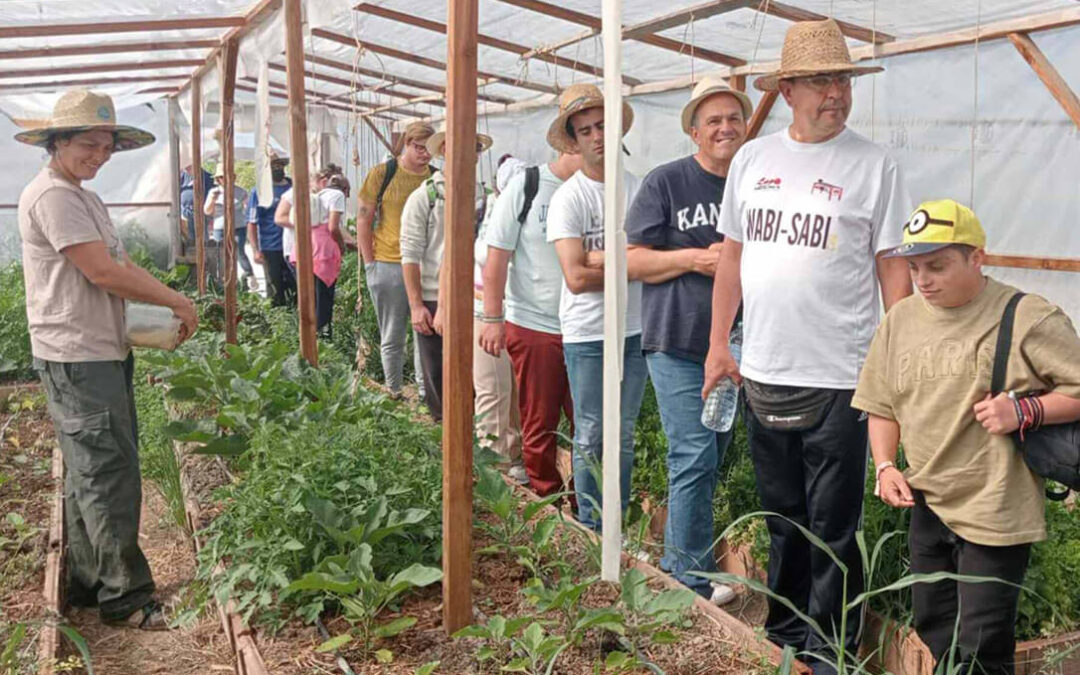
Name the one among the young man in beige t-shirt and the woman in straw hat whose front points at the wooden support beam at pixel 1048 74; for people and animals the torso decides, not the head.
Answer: the woman in straw hat

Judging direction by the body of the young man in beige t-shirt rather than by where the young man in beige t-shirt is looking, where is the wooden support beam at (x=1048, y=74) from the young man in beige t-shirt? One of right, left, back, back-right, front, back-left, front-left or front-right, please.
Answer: back-right

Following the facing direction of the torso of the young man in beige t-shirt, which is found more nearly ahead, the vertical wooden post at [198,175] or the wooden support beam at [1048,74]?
the vertical wooden post

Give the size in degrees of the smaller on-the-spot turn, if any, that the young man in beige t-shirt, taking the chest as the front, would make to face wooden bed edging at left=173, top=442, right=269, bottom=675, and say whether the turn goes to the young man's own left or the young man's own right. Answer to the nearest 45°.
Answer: approximately 45° to the young man's own right

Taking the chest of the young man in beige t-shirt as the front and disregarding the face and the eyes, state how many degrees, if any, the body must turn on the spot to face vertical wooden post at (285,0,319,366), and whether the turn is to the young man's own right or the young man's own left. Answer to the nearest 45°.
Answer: approximately 90° to the young man's own right

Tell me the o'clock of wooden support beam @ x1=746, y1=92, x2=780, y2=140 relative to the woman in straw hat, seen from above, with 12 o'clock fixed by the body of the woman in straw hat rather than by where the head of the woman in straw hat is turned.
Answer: The wooden support beam is roughly at 11 o'clock from the woman in straw hat.

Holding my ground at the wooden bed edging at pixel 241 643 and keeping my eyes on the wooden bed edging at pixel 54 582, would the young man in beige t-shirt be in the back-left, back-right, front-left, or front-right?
back-right

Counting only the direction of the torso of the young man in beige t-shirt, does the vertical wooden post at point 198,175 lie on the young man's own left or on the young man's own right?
on the young man's own right

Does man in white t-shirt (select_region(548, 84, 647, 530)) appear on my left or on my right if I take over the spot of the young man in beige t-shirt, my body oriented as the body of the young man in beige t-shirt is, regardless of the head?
on my right

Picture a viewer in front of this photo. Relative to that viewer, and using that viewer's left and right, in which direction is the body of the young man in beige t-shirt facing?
facing the viewer and to the left of the viewer

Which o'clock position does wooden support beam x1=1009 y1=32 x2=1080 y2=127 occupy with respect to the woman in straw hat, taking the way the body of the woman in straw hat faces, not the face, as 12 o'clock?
The wooden support beam is roughly at 12 o'clock from the woman in straw hat.

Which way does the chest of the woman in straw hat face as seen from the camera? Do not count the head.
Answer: to the viewer's right

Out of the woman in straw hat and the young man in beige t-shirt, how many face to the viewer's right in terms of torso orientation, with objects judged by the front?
1

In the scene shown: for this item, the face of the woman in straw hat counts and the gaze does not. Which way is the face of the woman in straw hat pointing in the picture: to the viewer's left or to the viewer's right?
to the viewer's right
